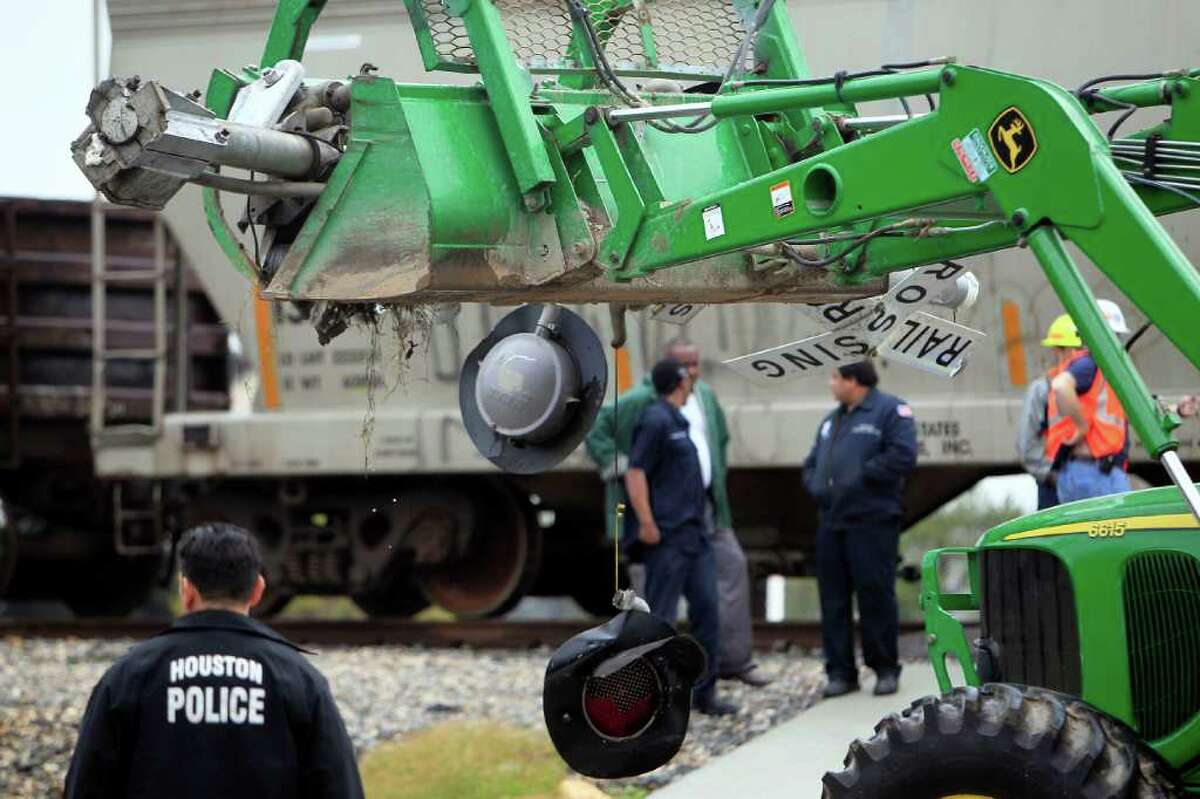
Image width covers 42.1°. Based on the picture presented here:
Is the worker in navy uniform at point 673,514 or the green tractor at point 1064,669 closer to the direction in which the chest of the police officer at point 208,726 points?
the worker in navy uniform

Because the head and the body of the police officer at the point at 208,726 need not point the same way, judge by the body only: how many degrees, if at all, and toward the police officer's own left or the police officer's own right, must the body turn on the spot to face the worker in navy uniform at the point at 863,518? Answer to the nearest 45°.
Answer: approximately 45° to the police officer's own right

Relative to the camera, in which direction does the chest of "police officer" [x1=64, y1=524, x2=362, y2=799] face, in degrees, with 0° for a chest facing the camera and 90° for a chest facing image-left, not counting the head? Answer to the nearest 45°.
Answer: approximately 180°

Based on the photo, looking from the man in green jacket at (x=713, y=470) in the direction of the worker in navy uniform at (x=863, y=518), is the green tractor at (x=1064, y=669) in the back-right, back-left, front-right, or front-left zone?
front-right

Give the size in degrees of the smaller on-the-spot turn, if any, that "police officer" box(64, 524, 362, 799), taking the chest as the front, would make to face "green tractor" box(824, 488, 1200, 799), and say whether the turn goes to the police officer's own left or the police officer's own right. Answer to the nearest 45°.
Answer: approximately 90° to the police officer's own right

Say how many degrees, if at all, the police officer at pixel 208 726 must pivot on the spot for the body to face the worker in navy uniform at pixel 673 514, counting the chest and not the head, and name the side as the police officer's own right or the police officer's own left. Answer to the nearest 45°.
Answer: approximately 45° to the police officer's own right

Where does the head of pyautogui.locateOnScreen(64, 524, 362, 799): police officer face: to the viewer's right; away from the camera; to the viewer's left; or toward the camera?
away from the camera

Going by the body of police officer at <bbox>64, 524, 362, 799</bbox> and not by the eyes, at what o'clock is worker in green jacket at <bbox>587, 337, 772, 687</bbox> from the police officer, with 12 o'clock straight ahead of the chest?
The worker in green jacket is roughly at 1 o'clock from the police officer.

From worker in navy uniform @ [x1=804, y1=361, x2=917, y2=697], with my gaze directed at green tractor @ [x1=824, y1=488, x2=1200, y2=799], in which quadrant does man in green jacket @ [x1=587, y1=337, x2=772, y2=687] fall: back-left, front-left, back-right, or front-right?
back-right
